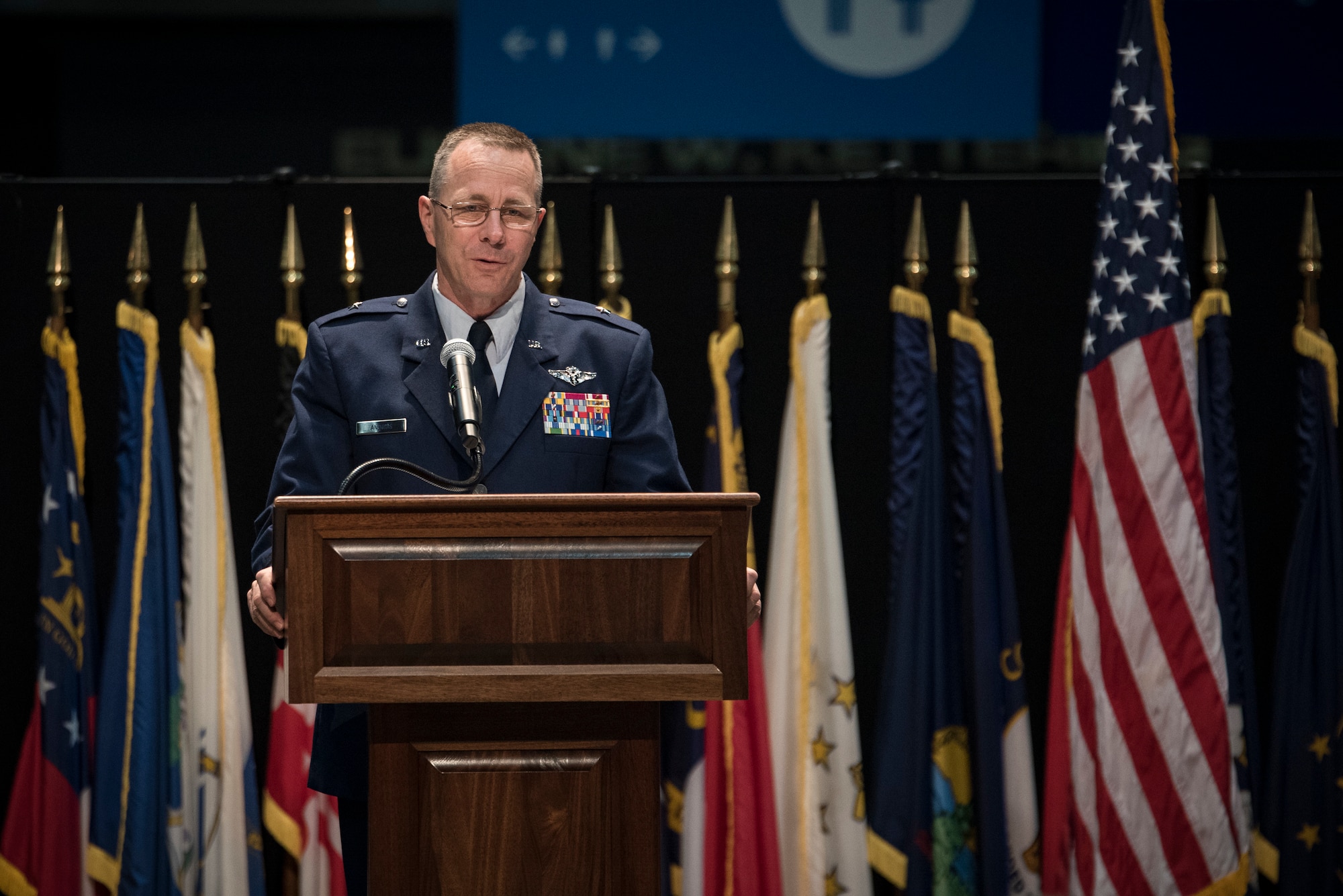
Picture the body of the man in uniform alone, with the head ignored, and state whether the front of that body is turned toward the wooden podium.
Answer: yes

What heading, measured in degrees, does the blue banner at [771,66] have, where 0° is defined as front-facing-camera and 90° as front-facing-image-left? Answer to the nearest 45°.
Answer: approximately 0°

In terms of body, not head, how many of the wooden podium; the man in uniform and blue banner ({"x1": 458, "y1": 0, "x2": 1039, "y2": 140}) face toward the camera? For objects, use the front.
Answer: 3

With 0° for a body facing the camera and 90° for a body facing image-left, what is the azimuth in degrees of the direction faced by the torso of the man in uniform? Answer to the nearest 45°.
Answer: approximately 0°

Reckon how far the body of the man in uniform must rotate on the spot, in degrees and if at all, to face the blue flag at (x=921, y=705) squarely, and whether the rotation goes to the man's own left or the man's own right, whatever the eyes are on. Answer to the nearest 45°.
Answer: approximately 135° to the man's own left
